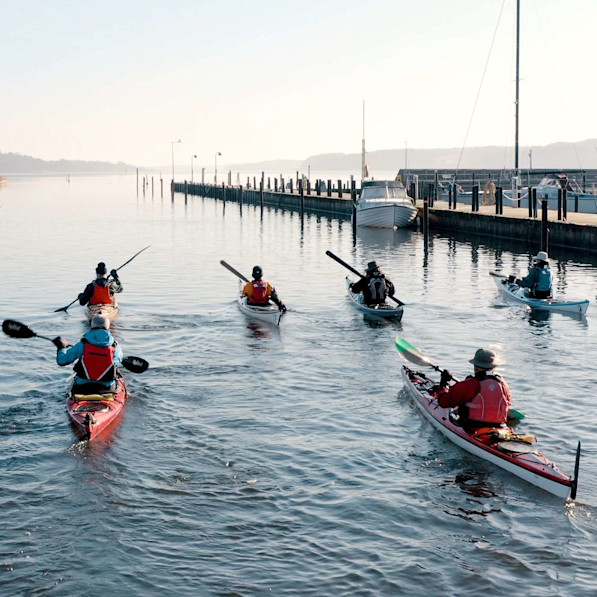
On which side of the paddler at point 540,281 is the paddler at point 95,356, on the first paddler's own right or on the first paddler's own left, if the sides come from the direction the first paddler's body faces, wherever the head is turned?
on the first paddler's own left

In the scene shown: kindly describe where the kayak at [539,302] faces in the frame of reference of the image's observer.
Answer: facing away from the viewer and to the left of the viewer

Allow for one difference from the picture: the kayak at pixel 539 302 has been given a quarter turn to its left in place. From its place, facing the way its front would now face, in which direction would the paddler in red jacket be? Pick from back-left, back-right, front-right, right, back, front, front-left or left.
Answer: front-left

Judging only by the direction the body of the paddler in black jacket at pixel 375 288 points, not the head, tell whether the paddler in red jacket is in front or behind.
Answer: behind

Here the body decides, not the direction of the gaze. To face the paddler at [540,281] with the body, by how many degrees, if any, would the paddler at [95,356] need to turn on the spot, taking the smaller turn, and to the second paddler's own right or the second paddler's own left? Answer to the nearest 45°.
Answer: approximately 45° to the second paddler's own right

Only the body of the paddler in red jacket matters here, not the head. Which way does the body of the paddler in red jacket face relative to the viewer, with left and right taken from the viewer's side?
facing away from the viewer and to the left of the viewer

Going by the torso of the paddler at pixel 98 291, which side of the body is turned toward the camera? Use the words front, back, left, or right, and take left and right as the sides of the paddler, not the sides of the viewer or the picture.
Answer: back

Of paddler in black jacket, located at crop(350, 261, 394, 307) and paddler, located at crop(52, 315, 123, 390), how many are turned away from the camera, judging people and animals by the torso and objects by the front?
2

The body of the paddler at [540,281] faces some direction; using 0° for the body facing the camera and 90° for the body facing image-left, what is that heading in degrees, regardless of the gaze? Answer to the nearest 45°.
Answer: approximately 135°

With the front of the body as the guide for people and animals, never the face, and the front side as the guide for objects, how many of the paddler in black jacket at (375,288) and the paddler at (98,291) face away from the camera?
2

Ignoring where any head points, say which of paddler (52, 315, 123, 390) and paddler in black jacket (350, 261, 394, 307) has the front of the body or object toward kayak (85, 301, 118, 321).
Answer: the paddler

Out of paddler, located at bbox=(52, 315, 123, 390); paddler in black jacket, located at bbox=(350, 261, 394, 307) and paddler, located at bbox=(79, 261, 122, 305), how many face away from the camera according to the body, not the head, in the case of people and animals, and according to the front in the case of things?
3

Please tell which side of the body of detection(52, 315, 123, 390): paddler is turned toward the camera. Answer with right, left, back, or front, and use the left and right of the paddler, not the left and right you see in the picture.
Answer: back

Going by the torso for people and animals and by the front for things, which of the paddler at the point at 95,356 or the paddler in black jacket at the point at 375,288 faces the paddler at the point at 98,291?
the paddler at the point at 95,356

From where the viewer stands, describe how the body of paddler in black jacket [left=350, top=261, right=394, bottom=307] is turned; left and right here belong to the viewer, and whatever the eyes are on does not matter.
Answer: facing away from the viewer

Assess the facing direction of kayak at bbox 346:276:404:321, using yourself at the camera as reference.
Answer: facing away from the viewer and to the left of the viewer
